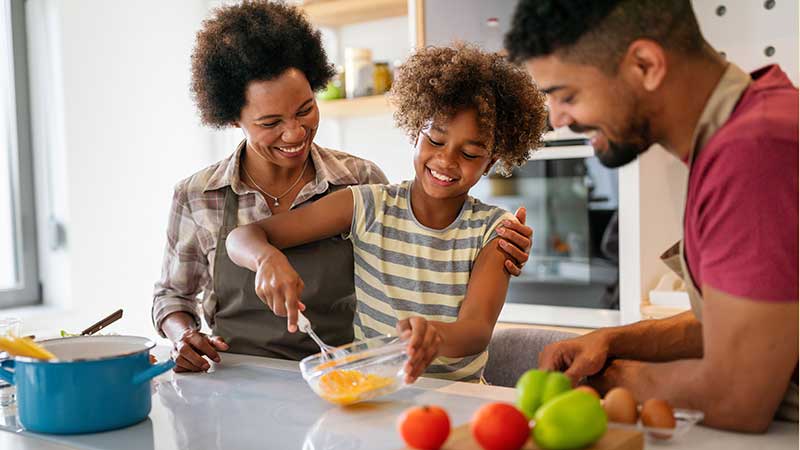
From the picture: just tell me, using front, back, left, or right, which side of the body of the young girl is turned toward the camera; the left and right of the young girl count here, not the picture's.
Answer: front

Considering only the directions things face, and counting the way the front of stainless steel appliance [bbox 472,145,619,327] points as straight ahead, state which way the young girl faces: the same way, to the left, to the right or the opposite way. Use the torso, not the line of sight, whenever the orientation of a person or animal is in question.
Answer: the same way

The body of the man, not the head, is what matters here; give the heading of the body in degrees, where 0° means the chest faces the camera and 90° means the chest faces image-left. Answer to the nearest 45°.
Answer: approximately 90°

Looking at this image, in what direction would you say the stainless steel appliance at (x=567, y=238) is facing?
toward the camera

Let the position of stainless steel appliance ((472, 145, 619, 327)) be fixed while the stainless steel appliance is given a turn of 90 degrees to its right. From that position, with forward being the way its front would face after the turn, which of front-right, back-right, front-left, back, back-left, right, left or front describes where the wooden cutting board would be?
left

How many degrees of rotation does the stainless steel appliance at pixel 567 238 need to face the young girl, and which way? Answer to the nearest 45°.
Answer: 0° — it already faces them

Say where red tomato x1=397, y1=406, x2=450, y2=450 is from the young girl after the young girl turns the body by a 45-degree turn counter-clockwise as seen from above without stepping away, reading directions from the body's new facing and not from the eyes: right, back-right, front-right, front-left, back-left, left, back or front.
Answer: front-right

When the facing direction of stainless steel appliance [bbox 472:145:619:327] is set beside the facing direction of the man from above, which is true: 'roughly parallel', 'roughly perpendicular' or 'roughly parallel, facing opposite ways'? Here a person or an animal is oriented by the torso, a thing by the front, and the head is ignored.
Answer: roughly perpendicular

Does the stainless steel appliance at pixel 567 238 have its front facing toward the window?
no

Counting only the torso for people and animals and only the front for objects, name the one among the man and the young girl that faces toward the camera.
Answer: the young girl

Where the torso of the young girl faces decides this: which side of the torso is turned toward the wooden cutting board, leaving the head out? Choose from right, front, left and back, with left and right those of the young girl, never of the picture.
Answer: front

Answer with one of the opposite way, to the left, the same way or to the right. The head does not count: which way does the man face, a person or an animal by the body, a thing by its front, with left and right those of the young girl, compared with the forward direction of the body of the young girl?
to the right

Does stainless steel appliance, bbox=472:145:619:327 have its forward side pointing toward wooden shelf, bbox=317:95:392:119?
no
